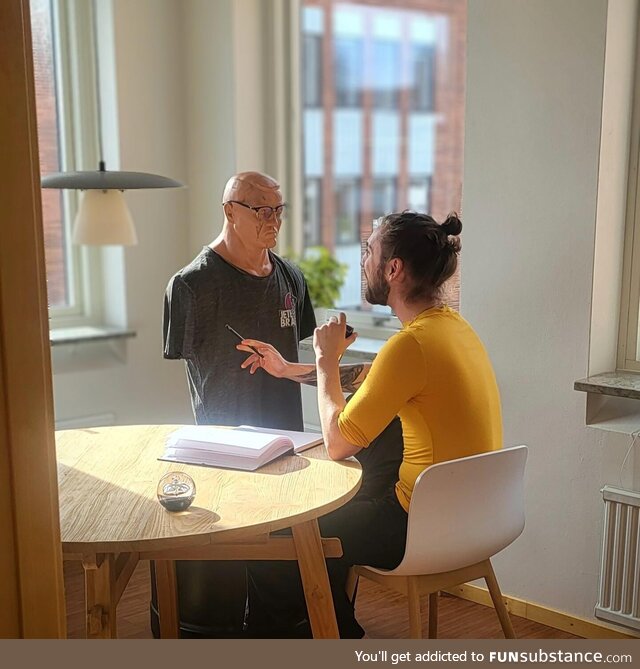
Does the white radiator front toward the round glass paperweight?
yes

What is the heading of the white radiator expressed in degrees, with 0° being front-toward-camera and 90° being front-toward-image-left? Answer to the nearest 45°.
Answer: approximately 45°

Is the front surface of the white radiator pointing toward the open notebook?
yes

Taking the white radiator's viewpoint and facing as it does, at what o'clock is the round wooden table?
The round wooden table is roughly at 12 o'clock from the white radiator.

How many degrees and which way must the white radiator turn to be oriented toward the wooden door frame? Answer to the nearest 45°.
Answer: approximately 45° to its left
